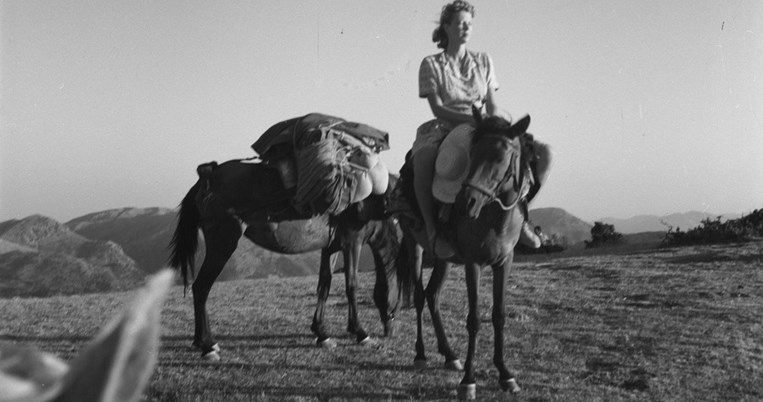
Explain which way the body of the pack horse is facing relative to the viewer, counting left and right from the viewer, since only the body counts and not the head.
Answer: facing to the right of the viewer

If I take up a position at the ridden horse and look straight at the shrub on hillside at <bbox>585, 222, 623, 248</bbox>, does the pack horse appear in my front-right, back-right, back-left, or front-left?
front-left

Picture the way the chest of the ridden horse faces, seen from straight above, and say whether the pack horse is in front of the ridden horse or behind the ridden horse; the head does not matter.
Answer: behind

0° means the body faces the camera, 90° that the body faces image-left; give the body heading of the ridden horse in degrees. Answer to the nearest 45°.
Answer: approximately 315°

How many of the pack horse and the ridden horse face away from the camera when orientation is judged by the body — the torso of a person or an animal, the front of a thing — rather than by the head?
0

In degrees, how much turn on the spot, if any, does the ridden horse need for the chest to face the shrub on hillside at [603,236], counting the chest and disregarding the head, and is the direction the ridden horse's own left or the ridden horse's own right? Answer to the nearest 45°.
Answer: approximately 135° to the ridden horse's own left

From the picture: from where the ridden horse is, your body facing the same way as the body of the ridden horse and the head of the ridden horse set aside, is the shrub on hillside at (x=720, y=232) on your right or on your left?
on your left

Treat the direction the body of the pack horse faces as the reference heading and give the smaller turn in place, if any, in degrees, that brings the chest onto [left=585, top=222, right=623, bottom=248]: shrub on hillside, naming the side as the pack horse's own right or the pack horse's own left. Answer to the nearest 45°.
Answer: approximately 45° to the pack horse's own left

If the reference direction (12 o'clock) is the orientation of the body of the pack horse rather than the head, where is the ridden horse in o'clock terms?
The ridden horse is roughly at 2 o'clock from the pack horse.
